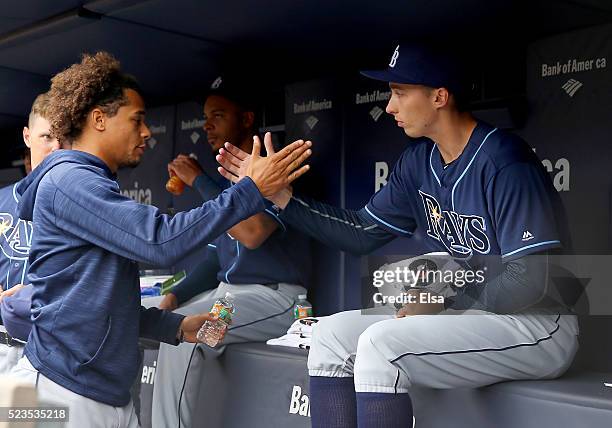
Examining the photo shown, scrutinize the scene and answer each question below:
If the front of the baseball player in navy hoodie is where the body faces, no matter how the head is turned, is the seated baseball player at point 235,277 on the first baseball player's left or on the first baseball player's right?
on the first baseball player's left

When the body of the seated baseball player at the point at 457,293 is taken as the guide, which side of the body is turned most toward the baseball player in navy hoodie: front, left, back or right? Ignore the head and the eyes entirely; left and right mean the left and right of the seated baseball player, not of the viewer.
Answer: front

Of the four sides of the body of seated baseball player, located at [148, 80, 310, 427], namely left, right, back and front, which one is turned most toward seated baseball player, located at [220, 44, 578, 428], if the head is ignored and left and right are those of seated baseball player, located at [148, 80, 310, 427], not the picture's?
left

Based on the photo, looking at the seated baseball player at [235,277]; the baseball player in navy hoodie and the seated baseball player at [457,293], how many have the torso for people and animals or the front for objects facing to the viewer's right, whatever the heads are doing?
1

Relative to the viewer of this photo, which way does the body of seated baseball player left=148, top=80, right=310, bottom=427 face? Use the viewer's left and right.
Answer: facing the viewer and to the left of the viewer

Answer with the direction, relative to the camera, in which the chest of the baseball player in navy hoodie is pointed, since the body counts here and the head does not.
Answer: to the viewer's right

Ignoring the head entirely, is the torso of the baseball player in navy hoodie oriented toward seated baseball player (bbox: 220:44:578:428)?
yes

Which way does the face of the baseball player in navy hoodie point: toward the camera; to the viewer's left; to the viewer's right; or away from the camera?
to the viewer's right

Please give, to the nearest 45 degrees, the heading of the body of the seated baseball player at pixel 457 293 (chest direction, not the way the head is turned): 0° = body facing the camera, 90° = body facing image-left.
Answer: approximately 45°
